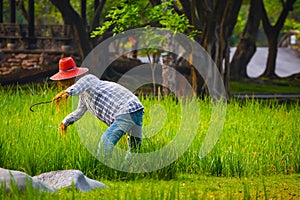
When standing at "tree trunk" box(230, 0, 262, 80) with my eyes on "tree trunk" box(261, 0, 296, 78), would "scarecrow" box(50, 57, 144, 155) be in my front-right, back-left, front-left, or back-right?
back-right

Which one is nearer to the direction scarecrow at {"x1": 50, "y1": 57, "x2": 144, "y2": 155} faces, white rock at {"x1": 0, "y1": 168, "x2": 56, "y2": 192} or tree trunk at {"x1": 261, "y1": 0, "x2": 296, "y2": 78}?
the white rock

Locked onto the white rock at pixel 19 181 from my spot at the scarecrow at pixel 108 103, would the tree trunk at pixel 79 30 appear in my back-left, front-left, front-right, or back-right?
back-right

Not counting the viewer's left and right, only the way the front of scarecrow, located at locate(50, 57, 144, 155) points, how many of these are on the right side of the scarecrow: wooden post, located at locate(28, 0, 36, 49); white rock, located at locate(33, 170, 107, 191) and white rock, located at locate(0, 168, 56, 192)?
1

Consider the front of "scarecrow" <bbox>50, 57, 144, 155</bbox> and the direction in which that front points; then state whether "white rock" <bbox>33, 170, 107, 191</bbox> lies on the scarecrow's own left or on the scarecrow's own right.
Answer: on the scarecrow's own left

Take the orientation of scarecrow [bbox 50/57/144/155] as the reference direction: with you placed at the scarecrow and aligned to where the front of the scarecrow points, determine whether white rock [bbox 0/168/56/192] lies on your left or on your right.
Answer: on your left

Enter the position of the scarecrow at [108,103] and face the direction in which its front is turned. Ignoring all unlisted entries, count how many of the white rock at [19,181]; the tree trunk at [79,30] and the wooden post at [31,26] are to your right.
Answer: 2

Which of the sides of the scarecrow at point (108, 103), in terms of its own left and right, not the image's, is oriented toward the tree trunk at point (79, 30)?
right

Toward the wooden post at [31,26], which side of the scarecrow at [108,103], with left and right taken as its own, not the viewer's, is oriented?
right

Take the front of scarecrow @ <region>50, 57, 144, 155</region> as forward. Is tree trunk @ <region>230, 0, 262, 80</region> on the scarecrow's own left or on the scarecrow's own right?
on the scarecrow's own right

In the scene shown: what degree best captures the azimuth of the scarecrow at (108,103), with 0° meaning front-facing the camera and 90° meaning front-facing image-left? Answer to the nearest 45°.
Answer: approximately 90°
